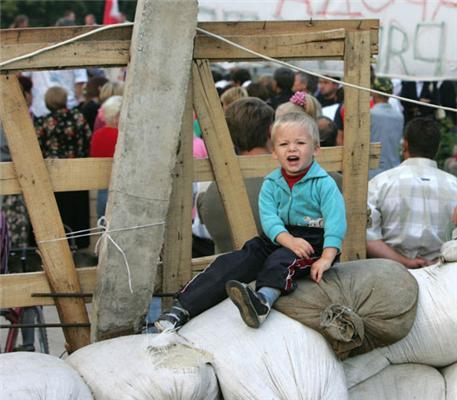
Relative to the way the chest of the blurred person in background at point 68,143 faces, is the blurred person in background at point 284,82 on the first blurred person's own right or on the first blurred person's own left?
on the first blurred person's own right

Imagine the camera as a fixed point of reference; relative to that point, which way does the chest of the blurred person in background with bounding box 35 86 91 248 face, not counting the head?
away from the camera

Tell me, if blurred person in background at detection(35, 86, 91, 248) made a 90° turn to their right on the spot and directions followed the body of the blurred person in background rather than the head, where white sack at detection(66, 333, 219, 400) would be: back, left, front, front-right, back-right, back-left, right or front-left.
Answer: right

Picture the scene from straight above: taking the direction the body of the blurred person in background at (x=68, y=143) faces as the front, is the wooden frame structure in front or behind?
behind

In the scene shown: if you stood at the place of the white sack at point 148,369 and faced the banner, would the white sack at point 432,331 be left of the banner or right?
right

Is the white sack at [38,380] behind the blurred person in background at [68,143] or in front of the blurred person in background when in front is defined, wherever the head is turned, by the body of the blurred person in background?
behind
